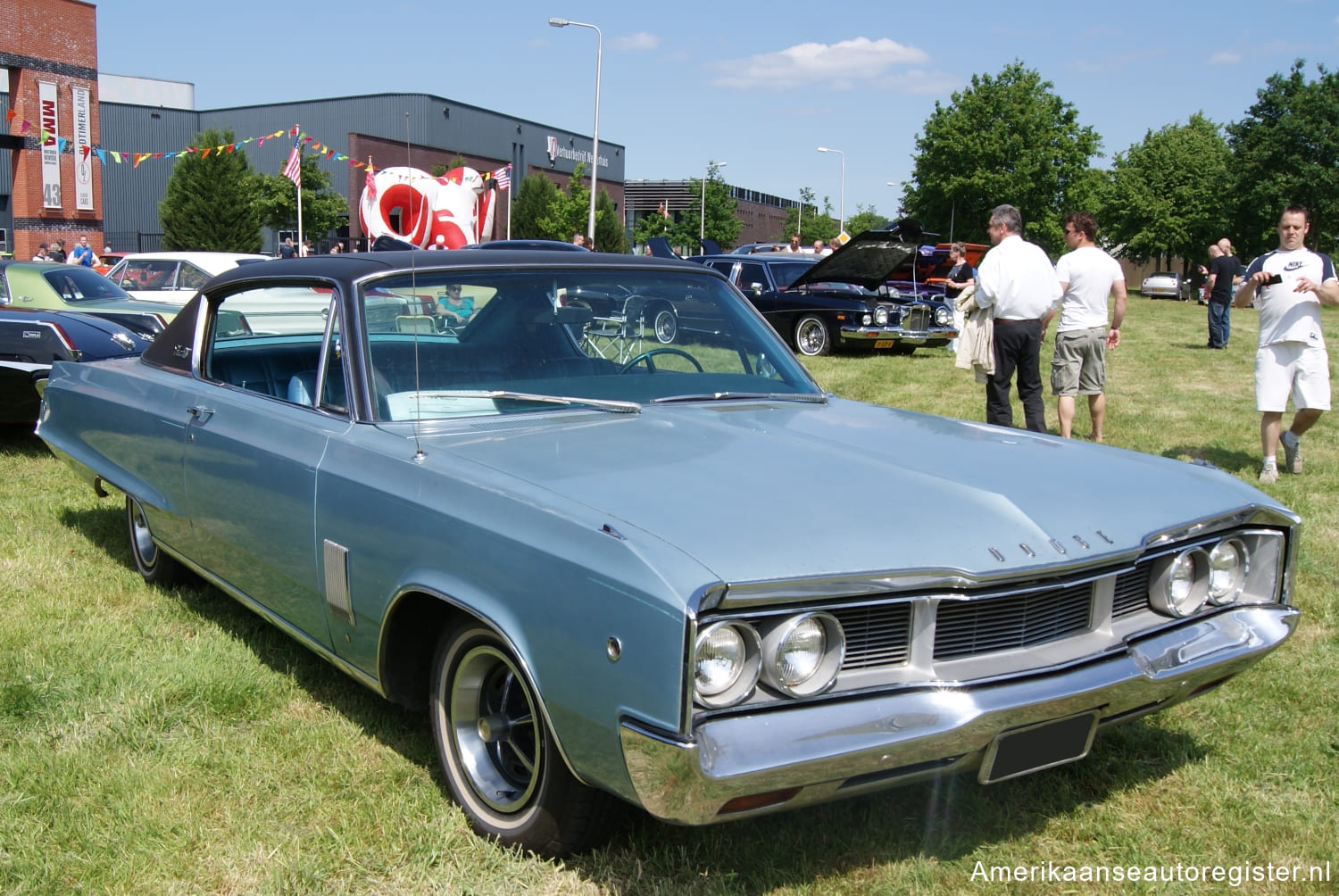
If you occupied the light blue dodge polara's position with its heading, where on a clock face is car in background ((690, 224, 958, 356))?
The car in background is roughly at 8 o'clock from the light blue dodge polara.

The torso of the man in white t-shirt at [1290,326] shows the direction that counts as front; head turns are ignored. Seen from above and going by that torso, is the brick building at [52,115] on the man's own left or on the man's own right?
on the man's own right

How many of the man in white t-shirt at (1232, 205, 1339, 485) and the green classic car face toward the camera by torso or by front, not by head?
1

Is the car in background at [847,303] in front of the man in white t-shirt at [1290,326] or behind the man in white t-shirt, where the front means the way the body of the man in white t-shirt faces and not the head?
behind

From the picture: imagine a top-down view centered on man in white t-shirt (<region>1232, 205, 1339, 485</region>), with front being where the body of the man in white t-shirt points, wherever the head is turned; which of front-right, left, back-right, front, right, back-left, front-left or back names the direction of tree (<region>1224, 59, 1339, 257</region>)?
back

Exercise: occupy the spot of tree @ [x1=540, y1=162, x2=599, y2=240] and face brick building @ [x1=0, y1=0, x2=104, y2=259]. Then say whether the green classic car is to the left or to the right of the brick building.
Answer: left

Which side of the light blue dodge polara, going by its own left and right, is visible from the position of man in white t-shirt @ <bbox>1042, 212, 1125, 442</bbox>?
left

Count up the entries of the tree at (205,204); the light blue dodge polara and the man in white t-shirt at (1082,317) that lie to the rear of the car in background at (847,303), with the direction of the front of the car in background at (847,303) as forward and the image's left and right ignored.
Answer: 1

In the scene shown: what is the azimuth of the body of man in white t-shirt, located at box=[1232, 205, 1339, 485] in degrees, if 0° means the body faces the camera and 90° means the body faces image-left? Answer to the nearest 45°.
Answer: approximately 0°
